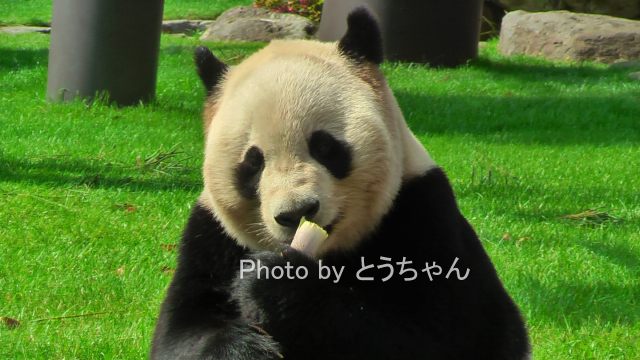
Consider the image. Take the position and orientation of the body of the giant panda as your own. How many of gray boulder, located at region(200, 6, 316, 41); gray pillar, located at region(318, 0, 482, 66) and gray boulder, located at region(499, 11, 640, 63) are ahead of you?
0

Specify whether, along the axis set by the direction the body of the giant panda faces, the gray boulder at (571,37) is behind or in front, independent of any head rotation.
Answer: behind

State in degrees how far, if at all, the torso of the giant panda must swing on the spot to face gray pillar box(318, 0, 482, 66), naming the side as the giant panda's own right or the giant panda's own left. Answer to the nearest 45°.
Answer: approximately 135° to the giant panda's own right

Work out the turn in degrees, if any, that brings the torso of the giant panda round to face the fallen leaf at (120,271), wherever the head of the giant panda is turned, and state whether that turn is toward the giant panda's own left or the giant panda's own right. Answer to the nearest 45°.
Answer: approximately 90° to the giant panda's own right

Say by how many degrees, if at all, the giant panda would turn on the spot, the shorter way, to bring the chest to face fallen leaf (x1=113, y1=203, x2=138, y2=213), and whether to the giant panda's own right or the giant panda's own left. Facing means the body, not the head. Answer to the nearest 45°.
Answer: approximately 135° to the giant panda's own right

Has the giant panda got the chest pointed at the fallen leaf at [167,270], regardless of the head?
no

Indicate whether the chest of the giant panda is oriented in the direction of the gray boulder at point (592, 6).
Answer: no

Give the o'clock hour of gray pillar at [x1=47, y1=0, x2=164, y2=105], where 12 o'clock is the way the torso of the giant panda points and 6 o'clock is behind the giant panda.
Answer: The gray pillar is roughly at 4 o'clock from the giant panda.

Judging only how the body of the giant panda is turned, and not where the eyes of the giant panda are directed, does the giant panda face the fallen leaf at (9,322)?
no

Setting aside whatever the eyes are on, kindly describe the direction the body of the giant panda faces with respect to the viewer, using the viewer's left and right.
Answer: facing the viewer and to the left of the viewer

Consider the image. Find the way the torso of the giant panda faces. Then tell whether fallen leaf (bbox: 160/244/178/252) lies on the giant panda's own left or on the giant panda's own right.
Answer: on the giant panda's own right
